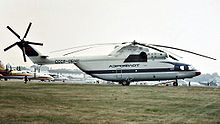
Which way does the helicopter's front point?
to the viewer's right
